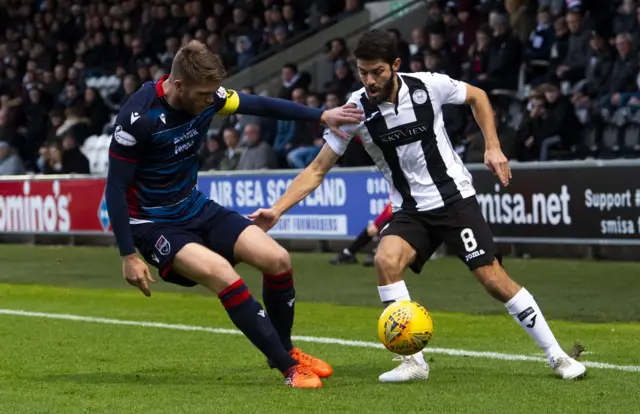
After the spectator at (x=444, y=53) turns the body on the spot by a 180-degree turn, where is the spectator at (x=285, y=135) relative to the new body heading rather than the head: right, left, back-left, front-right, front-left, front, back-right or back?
back-left

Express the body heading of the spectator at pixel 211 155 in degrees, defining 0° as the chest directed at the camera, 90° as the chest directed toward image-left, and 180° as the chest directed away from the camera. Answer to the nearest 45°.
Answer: approximately 0°

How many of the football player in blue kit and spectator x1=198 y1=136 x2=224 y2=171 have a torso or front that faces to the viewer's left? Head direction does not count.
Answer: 0

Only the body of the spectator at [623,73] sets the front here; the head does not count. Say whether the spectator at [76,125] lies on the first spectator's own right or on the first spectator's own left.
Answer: on the first spectator's own right

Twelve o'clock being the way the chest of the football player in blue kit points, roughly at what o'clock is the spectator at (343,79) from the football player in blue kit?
The spectator is roughly at 8 o'clock from the football player in blue kit.

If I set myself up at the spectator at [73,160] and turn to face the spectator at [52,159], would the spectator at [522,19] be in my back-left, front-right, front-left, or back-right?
back-right

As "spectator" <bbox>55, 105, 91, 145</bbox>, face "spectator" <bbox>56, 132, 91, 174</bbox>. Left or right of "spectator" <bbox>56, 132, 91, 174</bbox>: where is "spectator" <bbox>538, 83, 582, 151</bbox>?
left

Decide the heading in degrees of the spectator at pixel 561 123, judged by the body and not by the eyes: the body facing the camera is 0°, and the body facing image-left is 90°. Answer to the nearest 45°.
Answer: approximately 45°

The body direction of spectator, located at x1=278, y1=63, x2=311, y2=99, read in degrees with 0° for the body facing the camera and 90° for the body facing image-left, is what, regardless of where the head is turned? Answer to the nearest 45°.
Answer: approximately 45°
